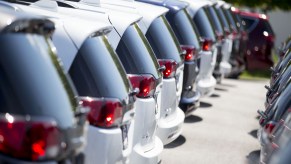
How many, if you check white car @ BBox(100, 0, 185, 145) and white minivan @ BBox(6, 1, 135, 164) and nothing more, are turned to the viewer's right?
0

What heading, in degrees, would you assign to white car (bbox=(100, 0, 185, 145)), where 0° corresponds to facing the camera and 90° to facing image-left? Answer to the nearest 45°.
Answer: approximately 135°

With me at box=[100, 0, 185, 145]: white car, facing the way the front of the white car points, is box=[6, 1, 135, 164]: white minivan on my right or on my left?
on my left

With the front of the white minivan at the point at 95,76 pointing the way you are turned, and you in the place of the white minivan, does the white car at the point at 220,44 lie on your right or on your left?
on your right

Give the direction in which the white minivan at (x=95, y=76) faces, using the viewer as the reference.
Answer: facing away from the viewer and to the left of the viewer
